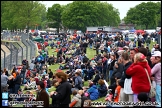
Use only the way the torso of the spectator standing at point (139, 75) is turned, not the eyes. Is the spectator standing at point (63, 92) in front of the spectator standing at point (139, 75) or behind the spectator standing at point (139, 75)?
in front

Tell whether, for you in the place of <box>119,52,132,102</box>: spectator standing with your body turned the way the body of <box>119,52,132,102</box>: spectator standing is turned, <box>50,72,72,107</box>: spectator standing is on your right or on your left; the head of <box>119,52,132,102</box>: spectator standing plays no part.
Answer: on your left
